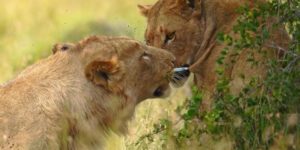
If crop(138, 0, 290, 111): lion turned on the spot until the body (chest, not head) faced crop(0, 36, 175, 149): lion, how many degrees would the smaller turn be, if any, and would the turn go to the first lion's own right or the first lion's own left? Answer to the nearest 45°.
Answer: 0° — it already faces it

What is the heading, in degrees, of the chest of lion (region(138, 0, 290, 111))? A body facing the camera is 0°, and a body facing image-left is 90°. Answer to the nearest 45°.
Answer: approximately 45°
